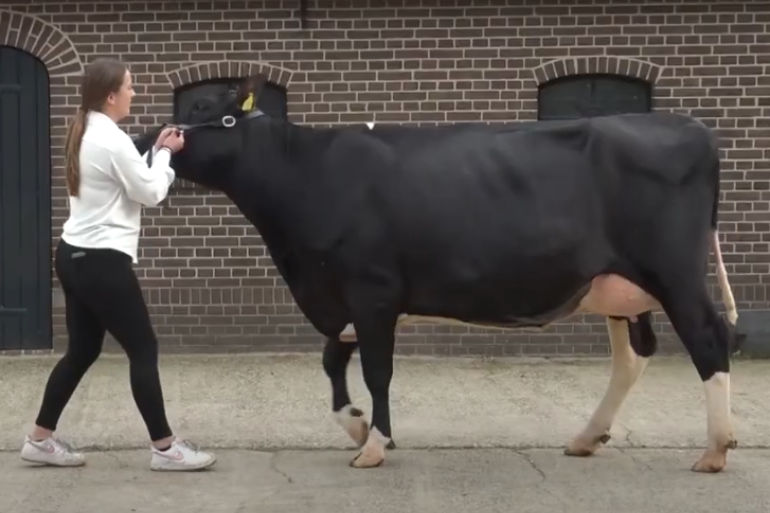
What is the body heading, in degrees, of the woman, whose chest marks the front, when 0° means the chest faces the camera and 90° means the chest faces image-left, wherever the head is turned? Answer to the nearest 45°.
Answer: approximately 270°

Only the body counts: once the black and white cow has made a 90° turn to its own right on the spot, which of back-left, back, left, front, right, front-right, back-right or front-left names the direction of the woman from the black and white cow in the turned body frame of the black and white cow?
left

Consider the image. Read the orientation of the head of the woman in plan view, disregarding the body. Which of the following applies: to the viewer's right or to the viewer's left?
to the viewer's right

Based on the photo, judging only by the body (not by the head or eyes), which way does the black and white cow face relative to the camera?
to the viewer's left
